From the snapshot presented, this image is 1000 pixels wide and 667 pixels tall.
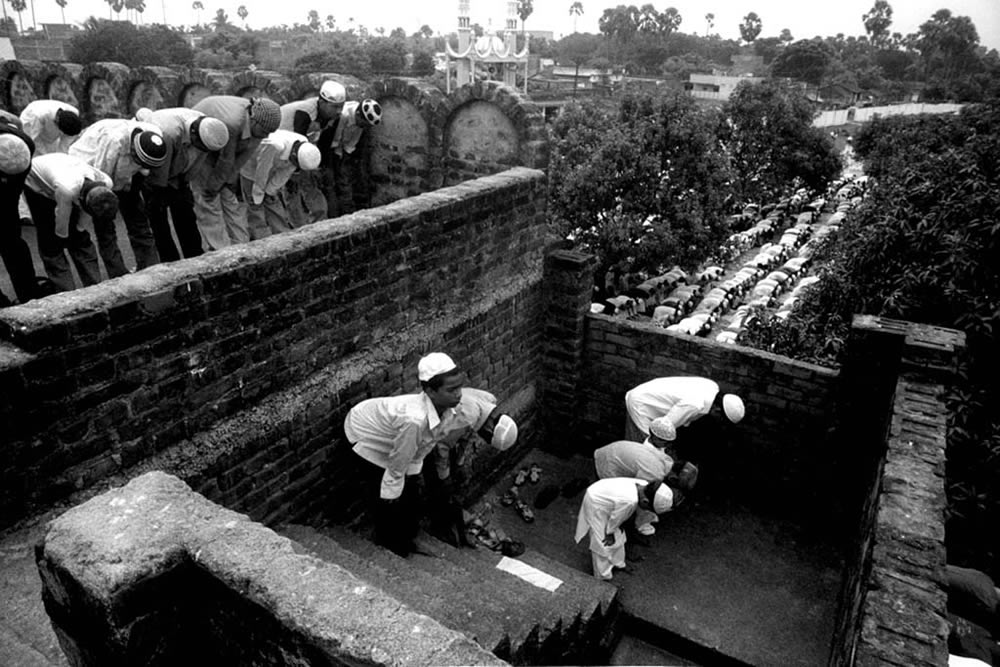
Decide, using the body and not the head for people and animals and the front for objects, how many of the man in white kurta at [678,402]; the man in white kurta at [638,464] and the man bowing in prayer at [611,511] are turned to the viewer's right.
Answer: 3

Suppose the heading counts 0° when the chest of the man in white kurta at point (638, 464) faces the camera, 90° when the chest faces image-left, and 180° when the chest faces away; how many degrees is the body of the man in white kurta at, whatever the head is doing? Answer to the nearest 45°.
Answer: approximately 270°

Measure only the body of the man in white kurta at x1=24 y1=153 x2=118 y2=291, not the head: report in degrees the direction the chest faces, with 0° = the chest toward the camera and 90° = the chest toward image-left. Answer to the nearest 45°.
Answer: approximately 315°

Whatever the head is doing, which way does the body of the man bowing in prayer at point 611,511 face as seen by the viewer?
to the viewer's right

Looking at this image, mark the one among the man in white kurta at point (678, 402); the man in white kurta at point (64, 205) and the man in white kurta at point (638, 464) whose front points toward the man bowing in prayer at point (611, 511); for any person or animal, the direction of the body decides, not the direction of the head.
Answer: the man in white kurta at point (64, 205)

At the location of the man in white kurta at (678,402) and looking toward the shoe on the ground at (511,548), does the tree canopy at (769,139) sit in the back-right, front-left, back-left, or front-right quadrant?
back-right

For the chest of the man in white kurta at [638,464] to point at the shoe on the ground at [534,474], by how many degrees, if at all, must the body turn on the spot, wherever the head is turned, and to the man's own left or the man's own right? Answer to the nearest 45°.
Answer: approximately 135° to the man's own left

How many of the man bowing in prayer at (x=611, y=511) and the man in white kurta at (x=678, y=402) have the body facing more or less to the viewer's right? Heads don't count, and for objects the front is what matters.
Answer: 2

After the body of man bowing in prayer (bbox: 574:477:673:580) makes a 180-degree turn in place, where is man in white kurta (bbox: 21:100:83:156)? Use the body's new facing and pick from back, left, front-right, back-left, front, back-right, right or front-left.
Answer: front

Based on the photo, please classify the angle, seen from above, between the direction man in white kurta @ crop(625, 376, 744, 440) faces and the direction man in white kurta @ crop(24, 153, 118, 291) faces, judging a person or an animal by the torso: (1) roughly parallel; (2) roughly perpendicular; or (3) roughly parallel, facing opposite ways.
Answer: roughly parallel

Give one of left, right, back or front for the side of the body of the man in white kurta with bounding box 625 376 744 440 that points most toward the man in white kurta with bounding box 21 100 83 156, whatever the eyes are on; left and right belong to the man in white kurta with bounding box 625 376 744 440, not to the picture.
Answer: back

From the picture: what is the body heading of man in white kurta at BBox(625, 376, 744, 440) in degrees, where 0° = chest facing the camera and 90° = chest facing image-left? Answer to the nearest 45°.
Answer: approximately 270°

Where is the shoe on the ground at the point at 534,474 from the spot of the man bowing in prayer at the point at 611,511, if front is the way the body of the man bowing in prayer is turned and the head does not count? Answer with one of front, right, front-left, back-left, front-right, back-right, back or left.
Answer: back-left

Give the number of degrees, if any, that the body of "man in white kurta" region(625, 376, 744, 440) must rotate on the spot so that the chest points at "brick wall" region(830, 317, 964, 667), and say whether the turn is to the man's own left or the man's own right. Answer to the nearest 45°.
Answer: approximately 45° to the man's own right
